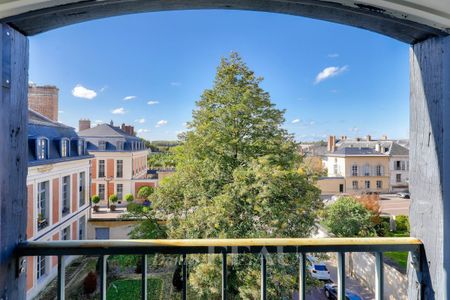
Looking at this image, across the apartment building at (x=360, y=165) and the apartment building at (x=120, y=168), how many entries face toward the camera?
2

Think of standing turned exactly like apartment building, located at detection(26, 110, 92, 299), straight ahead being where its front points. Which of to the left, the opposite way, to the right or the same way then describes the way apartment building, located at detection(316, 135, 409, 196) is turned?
to the right

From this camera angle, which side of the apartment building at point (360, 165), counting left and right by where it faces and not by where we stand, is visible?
front

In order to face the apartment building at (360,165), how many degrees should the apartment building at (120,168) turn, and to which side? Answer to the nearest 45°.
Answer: approximately 90° to its left

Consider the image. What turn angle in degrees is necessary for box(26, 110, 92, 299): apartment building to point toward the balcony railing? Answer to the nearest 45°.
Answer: approximately 45° to its right

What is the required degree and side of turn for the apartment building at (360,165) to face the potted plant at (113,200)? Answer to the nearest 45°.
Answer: approximately 45° to its right

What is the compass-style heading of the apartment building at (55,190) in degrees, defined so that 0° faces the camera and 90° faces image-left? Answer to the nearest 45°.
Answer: approximately 315°
